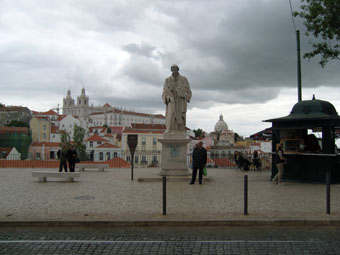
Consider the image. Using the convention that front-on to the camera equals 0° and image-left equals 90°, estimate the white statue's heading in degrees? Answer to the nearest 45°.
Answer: approximately 0°

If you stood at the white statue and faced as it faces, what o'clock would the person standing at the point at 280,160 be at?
The person standing is roughly at 10 o'clock from the white statue.

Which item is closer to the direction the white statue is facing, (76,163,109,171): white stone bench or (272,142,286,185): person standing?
the person standing

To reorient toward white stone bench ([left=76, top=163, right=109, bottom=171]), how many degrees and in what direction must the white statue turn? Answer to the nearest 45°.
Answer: approximately 135° to its right

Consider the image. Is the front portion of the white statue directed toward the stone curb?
yes

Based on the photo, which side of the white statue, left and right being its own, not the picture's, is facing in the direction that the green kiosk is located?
left
